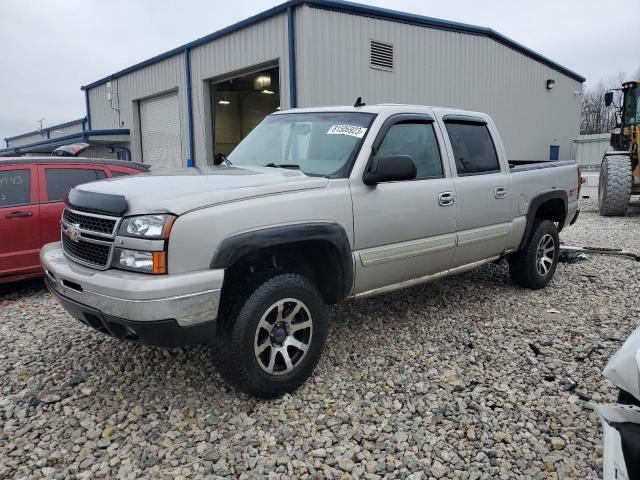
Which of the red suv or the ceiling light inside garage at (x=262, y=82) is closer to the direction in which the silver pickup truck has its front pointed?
the red suv

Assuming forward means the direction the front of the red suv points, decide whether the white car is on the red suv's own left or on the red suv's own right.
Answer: on the red suv's own left

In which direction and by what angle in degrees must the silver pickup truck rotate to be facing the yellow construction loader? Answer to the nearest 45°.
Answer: approximately 180°

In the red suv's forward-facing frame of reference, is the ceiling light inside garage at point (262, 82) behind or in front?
behind

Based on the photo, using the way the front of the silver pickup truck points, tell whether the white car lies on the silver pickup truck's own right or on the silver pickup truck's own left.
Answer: on the silver pickup truck's own left

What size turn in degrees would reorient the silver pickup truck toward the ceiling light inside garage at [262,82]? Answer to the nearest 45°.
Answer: approximately 135° to its right

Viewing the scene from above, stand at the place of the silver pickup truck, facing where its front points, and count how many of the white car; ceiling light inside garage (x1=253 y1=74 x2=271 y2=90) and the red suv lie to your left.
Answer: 1

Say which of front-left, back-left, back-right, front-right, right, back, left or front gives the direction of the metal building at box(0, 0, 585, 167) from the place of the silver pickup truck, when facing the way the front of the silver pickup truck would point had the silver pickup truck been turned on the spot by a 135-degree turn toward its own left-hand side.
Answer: left

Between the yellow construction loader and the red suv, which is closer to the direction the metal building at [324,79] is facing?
the red suv

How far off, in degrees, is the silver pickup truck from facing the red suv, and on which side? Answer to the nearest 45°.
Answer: approximately 90° to its right

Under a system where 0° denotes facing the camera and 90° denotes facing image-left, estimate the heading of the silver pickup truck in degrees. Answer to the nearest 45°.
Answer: approximately 45°
